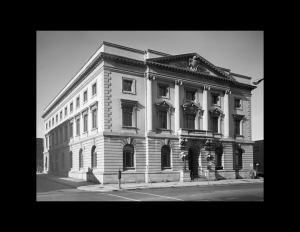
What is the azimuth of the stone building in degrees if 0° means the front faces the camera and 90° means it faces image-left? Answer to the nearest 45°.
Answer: approximately 315°
